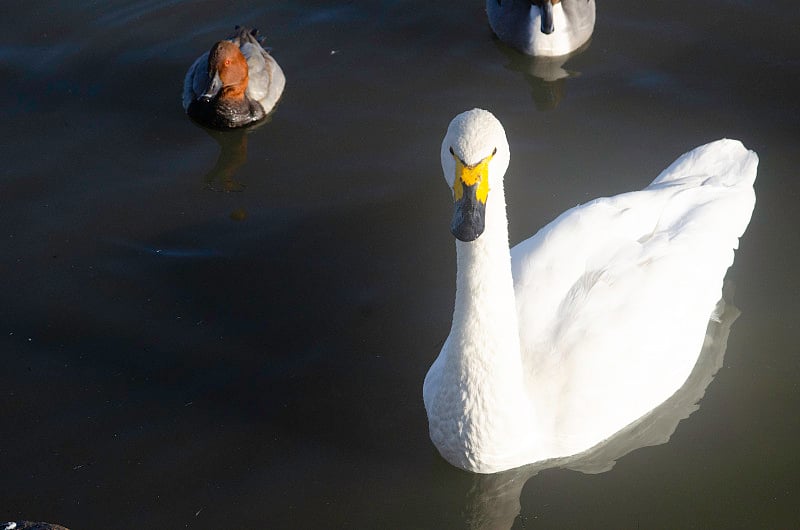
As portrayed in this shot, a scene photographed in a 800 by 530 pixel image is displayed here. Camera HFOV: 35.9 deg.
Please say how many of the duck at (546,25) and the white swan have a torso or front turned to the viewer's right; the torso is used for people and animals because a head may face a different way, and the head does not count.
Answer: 0

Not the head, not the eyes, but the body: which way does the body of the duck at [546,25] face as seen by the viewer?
toward the camera

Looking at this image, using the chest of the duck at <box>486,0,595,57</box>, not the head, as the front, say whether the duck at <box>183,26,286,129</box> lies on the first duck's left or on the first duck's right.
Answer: on the first duck's right

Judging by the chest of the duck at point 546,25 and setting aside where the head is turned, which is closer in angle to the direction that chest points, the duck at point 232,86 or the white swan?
the white swan

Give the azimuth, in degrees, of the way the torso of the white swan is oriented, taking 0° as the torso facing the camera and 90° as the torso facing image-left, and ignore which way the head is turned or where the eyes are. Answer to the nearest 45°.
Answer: approximately 45°

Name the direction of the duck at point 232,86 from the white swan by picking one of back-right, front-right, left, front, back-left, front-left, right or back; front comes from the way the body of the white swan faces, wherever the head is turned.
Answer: right

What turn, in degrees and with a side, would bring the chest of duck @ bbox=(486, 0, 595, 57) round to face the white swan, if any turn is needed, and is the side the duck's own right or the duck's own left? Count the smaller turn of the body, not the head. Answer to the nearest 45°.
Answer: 0° — it already faces it

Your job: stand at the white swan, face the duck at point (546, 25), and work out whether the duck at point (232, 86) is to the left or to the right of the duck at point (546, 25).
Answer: left
